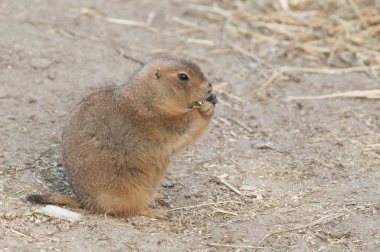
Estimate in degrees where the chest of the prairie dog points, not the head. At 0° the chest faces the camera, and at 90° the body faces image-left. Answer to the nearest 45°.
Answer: approximately 270°
